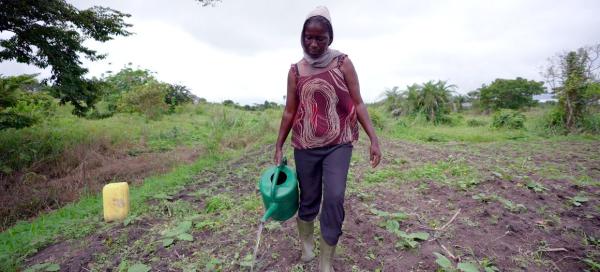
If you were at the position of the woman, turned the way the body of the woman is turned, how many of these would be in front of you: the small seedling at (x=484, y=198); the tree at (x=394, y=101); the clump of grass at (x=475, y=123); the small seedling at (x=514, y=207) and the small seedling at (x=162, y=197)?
0

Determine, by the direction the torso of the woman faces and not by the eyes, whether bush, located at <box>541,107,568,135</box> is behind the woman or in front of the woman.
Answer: behind

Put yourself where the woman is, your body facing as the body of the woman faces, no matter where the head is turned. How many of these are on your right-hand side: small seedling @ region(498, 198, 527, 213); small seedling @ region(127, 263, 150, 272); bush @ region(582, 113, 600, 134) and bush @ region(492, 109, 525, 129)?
1

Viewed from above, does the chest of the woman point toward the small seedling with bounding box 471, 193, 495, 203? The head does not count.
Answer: no

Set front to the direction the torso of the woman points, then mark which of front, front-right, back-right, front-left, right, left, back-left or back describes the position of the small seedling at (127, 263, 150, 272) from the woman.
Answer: right

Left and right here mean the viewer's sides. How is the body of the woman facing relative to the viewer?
facing the viewer

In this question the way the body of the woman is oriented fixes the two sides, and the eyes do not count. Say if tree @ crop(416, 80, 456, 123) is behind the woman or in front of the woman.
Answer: behind

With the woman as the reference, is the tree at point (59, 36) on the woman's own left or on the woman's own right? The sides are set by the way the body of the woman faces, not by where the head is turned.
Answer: on the woman's own right

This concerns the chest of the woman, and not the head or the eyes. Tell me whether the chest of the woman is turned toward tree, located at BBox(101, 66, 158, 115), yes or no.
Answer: no

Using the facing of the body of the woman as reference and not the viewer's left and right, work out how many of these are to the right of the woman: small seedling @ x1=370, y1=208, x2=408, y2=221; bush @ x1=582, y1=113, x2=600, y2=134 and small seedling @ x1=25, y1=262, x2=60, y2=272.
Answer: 1

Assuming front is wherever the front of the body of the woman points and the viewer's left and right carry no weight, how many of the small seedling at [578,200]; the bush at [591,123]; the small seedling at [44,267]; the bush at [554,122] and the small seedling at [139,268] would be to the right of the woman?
2

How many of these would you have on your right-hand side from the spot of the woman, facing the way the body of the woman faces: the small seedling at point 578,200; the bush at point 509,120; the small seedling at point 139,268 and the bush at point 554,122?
1

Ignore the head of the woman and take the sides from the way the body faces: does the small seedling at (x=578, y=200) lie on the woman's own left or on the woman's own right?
on the woman's own left

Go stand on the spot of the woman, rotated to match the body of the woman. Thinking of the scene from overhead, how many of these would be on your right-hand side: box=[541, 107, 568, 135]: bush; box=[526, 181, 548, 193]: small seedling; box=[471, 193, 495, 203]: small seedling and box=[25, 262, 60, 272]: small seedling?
1

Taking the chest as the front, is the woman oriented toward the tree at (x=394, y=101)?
no

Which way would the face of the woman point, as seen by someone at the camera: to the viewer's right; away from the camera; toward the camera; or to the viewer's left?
toward the camera

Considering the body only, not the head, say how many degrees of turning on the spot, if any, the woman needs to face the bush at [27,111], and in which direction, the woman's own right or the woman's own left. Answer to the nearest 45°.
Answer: approximately 135° to the woman's own right
